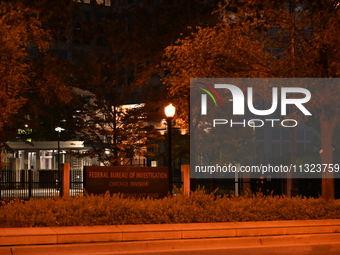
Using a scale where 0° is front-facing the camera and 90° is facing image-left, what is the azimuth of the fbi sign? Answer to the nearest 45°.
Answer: approximately 0°
